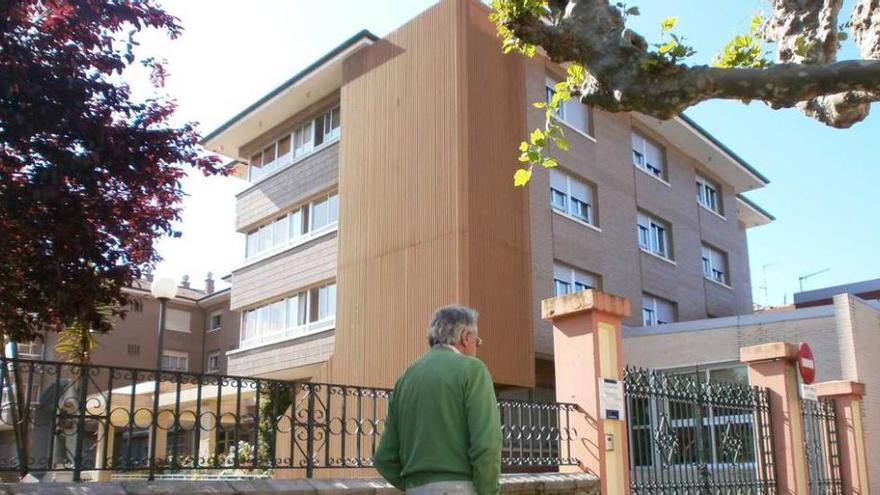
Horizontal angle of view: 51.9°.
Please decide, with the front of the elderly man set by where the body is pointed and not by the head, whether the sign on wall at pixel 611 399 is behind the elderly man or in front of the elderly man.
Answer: in front

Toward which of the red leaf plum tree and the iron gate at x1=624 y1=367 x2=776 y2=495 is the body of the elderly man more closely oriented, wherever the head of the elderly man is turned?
the iron gate

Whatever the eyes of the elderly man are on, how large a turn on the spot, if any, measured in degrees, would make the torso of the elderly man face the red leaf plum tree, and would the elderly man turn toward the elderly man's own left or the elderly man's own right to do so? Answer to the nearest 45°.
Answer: approximately 90° to the elderly man's own left

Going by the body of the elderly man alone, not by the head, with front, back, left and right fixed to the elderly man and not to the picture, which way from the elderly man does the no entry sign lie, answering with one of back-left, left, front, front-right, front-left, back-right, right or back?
front

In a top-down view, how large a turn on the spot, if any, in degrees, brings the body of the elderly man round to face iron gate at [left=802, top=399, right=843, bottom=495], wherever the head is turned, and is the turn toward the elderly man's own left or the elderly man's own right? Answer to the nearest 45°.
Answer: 0° — they already face it

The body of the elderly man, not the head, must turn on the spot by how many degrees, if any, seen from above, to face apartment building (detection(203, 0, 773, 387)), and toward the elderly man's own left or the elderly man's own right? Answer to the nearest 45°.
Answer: approximately 45° to the elderly man's own left

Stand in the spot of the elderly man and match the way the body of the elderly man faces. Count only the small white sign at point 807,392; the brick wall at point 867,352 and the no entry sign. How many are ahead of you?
3

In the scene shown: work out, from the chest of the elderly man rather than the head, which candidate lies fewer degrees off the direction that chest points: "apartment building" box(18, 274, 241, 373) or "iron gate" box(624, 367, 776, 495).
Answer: the iron gate

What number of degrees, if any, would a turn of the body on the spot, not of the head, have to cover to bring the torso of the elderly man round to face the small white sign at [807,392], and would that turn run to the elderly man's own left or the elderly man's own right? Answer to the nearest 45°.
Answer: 0° — they already face it

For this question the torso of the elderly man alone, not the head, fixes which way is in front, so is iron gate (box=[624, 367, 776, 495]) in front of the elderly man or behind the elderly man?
in front

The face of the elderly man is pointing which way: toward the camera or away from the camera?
away from the camera

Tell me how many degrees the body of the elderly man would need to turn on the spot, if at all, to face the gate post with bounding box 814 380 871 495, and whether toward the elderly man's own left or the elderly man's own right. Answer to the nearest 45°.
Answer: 0° — they already face it

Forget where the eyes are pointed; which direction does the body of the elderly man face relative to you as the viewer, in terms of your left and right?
facing away from the viewer and to the right of the viewer
